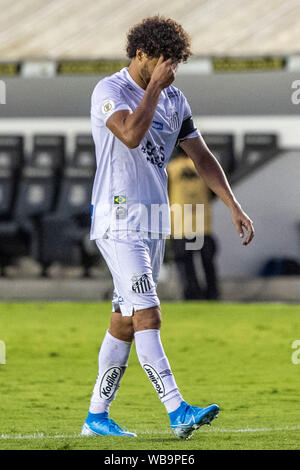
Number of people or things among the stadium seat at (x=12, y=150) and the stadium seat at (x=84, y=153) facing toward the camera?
2

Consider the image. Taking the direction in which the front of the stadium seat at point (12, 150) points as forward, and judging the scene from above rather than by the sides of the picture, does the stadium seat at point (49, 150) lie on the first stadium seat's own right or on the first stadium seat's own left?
on the first stadium seat's own left

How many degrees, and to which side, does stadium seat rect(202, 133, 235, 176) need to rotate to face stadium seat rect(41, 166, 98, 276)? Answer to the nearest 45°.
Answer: approximately 90° to its right

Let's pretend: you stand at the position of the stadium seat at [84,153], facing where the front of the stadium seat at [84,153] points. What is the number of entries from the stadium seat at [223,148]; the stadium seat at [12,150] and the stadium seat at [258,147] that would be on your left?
2

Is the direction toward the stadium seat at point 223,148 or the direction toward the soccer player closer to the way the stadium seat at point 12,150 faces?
the soccer player

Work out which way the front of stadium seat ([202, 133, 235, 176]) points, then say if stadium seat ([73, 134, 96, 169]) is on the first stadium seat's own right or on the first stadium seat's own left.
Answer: on the first stadium seat's own right

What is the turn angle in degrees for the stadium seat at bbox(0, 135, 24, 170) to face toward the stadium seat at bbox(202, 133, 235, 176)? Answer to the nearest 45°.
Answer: approximately 90° to its left

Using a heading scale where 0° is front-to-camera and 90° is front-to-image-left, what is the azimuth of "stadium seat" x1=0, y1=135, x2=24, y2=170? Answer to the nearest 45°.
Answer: approximately 0°

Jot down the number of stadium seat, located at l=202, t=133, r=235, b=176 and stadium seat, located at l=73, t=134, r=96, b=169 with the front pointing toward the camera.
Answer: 2
